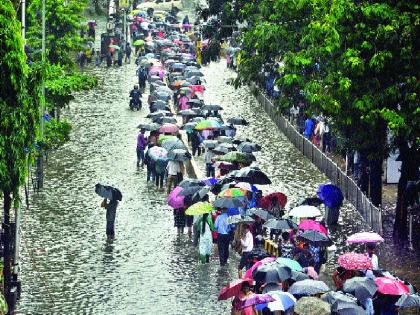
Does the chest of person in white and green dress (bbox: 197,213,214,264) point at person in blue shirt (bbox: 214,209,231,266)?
no

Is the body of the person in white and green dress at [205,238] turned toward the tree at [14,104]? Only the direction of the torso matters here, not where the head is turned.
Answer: no
